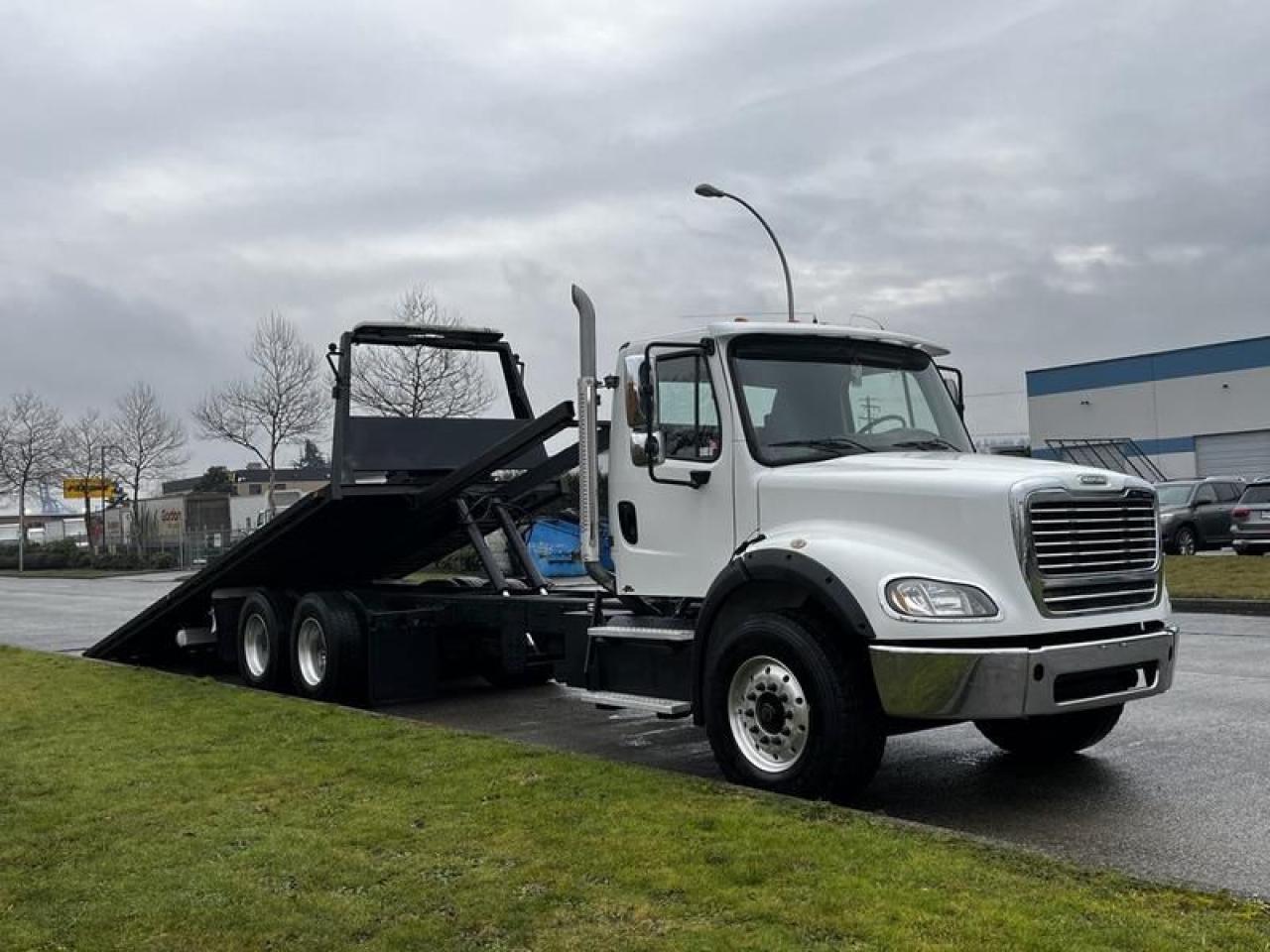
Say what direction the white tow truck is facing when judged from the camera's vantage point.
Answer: facing the viewer and to the right of the viewer

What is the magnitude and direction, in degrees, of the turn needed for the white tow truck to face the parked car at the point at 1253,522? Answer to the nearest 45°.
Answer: approximately 90° to its left

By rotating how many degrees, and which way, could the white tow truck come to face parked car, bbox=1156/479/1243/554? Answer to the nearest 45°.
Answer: approximately 90° to its left

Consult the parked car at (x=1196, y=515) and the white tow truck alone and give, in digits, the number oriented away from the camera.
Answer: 0

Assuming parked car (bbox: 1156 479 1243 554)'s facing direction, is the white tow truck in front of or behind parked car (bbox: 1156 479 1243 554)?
in front

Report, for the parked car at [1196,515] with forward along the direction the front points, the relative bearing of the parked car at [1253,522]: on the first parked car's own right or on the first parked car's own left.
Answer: on the first parked car's own left
